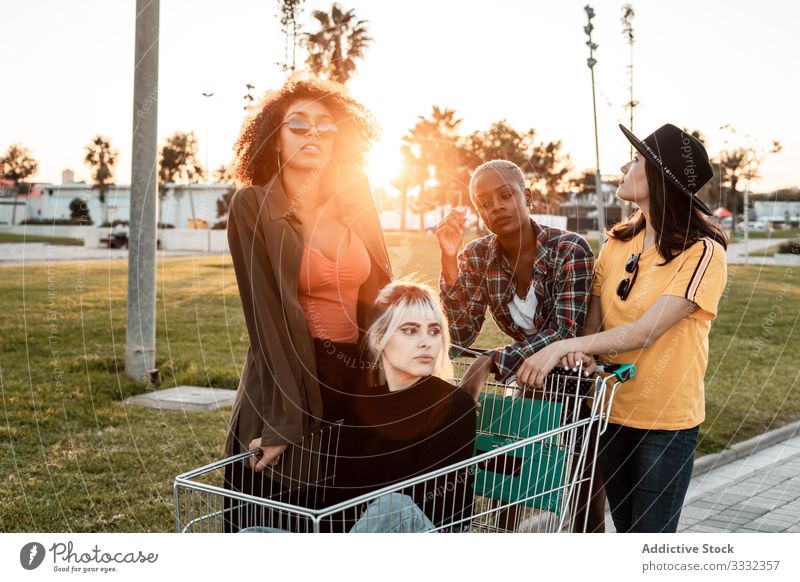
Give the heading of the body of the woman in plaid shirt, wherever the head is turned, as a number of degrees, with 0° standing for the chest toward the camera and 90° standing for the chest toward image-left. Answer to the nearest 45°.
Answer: approximately 45°

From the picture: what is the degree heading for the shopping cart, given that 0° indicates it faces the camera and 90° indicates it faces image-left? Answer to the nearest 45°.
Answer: approximately 45°

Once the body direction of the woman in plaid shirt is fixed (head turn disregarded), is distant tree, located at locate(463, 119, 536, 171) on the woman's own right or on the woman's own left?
on the woman's own right

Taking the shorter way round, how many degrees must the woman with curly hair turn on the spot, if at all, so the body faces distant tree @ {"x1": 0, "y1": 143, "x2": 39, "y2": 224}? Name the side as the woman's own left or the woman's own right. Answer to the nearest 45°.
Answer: approximately 180°

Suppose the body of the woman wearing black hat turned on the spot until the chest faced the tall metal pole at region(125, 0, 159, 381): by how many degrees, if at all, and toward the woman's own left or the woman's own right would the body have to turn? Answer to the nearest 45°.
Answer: approximately 90° to the woman's own right

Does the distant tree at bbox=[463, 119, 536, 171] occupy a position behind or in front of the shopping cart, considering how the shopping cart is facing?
behind

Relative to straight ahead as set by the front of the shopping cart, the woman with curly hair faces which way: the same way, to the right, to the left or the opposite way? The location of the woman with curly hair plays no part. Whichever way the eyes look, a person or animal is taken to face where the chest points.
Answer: to the left

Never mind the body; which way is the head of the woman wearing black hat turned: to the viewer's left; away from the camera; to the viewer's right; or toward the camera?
to the viewer's left

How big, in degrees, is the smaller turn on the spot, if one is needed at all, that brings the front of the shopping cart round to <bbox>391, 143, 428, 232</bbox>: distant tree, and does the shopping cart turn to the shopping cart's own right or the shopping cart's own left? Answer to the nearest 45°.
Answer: approximately 135° to the shopping cart's own right
